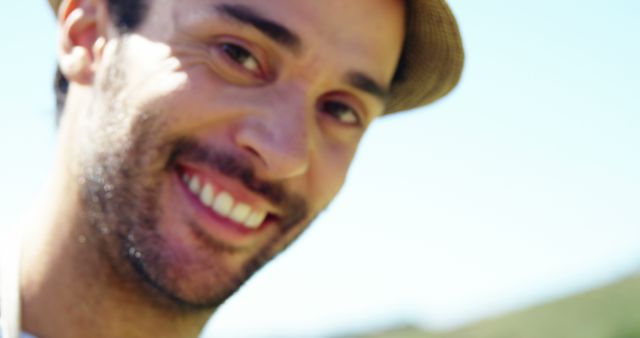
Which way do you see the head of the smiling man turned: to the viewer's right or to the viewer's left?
to the viewer's right
